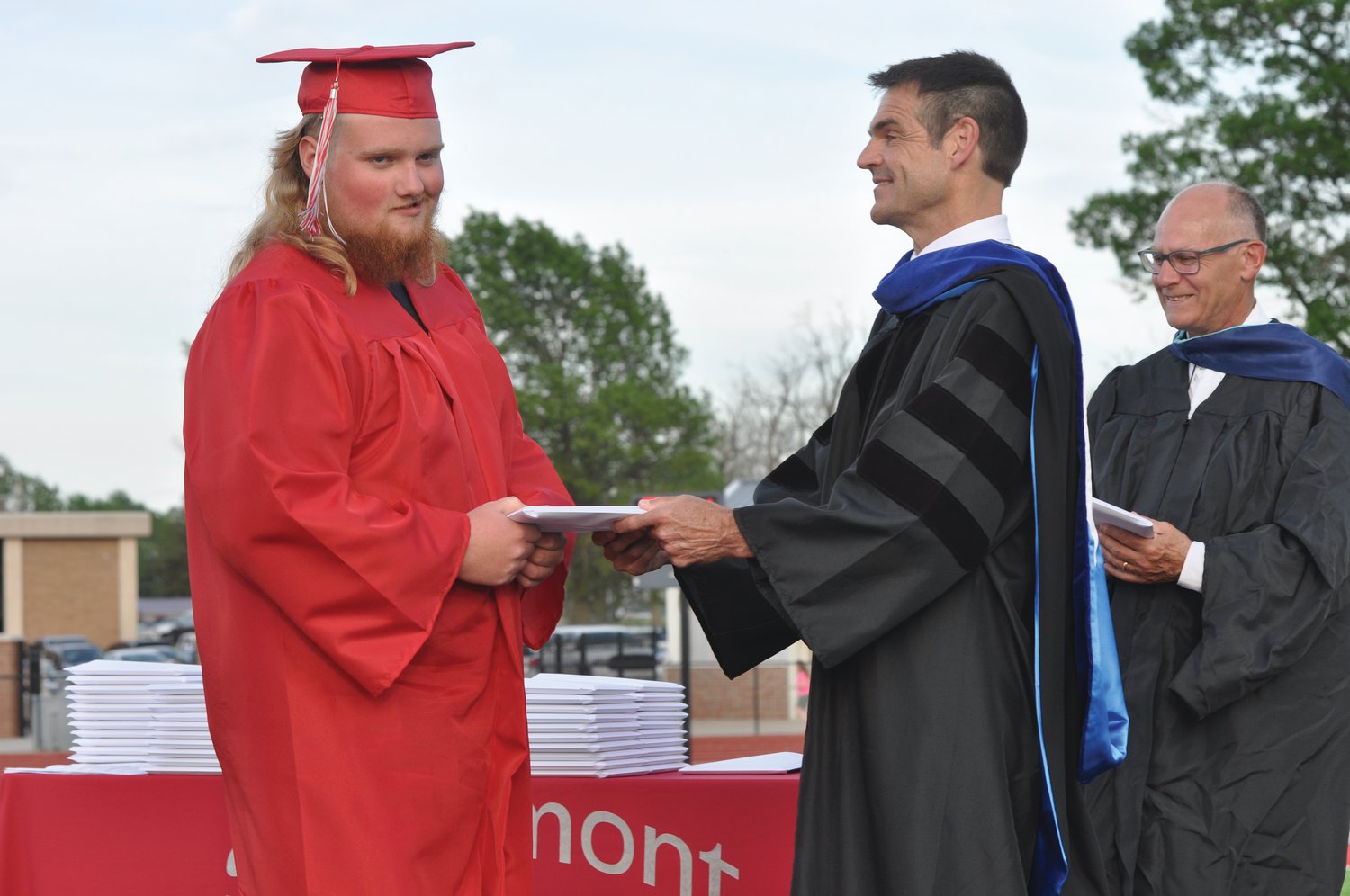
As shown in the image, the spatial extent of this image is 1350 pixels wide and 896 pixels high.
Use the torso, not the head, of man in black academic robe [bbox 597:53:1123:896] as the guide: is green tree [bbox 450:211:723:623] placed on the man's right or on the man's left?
on the man's right

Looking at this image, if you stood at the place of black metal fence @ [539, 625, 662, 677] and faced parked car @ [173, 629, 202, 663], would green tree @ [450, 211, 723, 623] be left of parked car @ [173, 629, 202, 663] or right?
right

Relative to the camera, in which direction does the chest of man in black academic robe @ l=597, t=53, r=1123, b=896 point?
to the viewer's left

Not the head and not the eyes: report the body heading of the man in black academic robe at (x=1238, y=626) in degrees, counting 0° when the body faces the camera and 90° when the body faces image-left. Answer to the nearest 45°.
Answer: approximately 45°

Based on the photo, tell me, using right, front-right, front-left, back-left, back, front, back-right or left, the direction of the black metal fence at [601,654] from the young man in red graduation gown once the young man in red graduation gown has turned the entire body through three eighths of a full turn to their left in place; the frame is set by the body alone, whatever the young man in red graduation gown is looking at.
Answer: front

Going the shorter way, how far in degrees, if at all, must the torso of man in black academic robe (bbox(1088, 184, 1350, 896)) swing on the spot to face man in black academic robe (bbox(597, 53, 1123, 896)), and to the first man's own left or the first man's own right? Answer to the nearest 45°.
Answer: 0° — they already face them

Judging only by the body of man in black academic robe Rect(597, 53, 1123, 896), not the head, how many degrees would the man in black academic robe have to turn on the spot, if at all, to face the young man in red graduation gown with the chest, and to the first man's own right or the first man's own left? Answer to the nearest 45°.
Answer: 0° — they already face them

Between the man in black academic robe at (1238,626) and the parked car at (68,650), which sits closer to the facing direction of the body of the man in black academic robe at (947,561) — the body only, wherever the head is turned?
the parked car

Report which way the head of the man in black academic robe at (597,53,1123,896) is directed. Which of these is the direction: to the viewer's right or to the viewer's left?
to the viewer's left

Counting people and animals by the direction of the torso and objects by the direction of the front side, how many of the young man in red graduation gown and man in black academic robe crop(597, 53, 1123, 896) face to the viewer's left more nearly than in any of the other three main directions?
1
